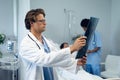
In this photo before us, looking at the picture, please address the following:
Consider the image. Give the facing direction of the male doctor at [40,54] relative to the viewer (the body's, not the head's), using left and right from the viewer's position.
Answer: facing the viewer and to the right of the viewer

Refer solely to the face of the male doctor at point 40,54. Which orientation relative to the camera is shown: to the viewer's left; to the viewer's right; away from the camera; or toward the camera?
to the viewer's right

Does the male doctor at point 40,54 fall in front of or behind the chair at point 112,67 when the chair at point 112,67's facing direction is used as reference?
in front

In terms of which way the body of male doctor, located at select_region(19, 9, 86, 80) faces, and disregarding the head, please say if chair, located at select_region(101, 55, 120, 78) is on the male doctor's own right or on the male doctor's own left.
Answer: on the male doctor's own left

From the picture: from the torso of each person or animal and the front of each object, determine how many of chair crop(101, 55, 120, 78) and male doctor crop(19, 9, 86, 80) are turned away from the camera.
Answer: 0

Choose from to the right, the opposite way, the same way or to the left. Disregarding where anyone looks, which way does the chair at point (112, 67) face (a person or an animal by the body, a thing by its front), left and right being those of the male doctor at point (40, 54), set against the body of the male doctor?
to the right

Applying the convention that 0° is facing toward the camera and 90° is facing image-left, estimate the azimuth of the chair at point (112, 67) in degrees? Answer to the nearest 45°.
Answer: approximately 45°
